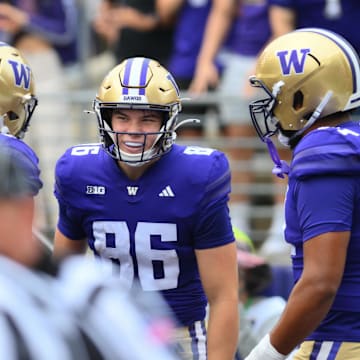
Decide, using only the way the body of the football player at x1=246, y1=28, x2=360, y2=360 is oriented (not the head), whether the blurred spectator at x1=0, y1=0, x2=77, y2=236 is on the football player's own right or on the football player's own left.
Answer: on the football player's own right

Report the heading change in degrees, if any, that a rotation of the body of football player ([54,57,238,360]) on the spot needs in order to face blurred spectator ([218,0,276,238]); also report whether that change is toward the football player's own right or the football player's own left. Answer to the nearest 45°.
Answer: approximately 180°

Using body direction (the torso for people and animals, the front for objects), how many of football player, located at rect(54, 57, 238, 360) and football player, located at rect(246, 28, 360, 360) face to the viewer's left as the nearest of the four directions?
1

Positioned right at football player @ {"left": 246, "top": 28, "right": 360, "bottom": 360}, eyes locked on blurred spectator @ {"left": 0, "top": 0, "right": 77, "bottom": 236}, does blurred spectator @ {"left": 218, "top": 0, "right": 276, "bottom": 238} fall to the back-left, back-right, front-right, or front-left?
front-right

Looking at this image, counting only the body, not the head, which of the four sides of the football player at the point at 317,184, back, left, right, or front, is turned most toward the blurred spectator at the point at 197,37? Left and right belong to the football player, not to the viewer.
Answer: right

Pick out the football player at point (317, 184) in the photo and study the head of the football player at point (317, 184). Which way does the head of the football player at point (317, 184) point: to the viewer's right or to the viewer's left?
to the viewer's left

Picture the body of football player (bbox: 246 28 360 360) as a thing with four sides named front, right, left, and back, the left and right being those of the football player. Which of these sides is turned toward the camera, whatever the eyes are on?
left

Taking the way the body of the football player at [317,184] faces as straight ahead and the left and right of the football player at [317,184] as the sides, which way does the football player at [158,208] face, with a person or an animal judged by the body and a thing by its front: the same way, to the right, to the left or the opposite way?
to the left

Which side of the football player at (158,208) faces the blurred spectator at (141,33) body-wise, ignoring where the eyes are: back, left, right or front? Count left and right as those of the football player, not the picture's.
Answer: back

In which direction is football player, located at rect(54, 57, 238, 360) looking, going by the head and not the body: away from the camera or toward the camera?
toward the camera

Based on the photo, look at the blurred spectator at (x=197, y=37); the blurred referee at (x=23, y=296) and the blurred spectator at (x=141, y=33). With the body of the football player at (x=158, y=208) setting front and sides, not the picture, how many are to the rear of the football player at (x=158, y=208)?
2

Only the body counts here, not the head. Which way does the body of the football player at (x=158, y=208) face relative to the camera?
toward the camera

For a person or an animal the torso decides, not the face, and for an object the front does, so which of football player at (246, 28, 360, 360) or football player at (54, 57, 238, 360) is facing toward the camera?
football player at (54, 57, 238, 360)
